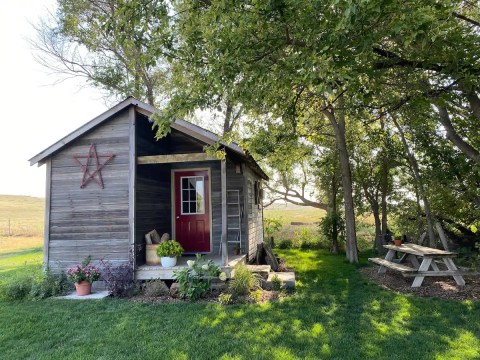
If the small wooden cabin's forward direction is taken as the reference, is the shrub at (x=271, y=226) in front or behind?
behind

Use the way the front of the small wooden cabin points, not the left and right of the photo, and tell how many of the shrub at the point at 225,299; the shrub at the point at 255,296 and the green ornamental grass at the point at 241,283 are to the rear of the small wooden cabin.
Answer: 0

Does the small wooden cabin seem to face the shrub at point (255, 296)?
no

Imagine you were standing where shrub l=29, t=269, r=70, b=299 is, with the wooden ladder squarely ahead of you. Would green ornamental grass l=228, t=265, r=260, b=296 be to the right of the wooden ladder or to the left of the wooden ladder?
right

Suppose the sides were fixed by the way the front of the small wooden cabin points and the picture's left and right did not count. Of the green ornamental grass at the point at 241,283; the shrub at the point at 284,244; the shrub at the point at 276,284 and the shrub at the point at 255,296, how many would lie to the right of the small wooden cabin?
0

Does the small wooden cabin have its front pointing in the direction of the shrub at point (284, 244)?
no

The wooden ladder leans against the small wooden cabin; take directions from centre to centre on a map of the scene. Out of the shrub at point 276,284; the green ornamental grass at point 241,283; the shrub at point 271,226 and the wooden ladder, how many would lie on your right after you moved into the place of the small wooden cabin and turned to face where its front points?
0

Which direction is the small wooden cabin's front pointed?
toward the camera

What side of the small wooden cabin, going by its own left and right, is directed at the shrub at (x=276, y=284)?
left

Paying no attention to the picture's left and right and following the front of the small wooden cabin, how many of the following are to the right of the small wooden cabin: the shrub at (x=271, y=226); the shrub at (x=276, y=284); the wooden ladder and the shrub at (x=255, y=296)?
0
